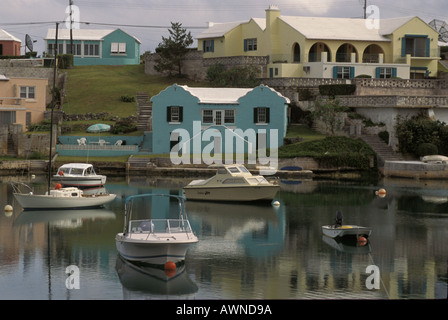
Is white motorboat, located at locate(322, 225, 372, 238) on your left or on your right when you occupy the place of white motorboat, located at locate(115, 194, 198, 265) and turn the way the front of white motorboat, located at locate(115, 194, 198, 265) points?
on your left

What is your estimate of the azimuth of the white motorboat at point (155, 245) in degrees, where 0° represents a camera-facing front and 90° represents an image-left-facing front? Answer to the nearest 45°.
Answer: approximately 0°

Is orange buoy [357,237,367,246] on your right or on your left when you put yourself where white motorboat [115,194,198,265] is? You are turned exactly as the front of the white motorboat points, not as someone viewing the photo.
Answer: on your left
